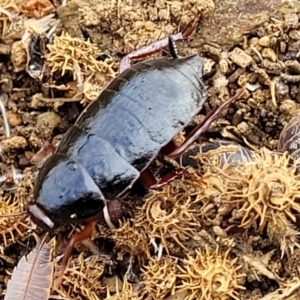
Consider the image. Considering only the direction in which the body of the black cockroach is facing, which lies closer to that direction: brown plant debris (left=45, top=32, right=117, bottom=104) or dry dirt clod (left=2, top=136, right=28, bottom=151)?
the dry dirt clod

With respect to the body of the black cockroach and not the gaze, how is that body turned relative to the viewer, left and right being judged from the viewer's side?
facing the viewer and to the left of the viewer

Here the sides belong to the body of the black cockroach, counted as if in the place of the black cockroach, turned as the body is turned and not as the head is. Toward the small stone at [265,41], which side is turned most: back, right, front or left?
back

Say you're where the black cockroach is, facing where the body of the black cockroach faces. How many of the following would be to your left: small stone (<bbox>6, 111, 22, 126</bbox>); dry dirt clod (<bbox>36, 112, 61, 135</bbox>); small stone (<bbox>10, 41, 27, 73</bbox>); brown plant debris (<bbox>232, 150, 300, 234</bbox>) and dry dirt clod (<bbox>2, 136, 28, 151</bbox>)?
1

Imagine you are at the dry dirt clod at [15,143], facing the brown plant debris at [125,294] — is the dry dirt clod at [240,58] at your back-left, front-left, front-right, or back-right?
front-left

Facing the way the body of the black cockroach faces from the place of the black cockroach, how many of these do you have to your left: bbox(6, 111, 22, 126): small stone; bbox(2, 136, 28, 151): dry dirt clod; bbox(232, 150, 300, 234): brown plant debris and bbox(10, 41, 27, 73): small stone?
1

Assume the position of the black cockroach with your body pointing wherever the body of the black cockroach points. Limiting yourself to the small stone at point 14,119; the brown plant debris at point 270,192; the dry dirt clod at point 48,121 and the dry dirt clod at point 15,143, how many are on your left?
1

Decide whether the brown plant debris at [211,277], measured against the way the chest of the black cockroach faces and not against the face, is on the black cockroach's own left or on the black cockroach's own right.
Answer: on the black cockroach's own left

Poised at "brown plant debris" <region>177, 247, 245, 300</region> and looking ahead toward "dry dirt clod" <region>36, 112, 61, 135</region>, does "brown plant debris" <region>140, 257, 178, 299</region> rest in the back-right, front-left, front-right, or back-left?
front-left

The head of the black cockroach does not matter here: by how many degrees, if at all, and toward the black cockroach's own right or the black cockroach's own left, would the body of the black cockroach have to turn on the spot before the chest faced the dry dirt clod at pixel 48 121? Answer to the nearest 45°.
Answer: approximately 90° to the black cockroach's own right

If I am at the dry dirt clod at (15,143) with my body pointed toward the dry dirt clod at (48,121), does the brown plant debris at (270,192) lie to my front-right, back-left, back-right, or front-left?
front-right

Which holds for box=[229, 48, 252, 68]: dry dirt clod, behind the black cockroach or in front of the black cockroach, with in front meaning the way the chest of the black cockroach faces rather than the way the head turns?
behind

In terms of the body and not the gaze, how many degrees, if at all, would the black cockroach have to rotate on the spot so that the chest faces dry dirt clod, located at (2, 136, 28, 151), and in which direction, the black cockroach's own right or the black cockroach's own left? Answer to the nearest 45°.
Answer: approximately 90° to the black cockroach's own right
